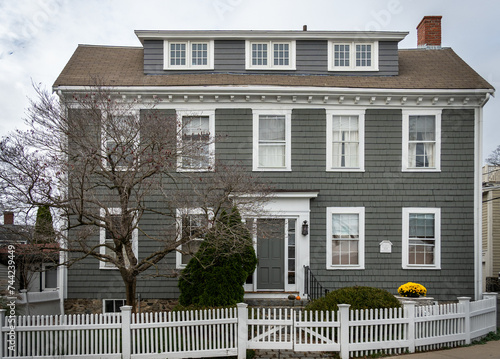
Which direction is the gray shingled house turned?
toward the camera

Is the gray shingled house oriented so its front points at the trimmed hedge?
yes

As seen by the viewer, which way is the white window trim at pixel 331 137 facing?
toward the camera

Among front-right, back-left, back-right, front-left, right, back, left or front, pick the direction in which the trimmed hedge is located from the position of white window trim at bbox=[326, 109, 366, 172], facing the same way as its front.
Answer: front
